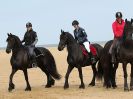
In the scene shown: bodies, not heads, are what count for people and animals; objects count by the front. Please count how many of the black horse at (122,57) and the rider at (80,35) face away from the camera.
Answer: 0

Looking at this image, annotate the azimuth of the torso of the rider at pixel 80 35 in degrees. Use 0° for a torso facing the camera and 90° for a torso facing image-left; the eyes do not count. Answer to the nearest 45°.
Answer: approximately 45°

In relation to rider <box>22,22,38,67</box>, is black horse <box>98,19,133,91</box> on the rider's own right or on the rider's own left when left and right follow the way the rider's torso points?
on the rider's own left

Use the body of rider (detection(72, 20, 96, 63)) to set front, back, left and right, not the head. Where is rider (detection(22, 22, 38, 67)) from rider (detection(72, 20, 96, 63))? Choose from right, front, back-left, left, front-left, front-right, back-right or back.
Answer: front-right

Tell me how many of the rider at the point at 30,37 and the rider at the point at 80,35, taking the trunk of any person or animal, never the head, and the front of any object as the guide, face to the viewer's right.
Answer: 0
